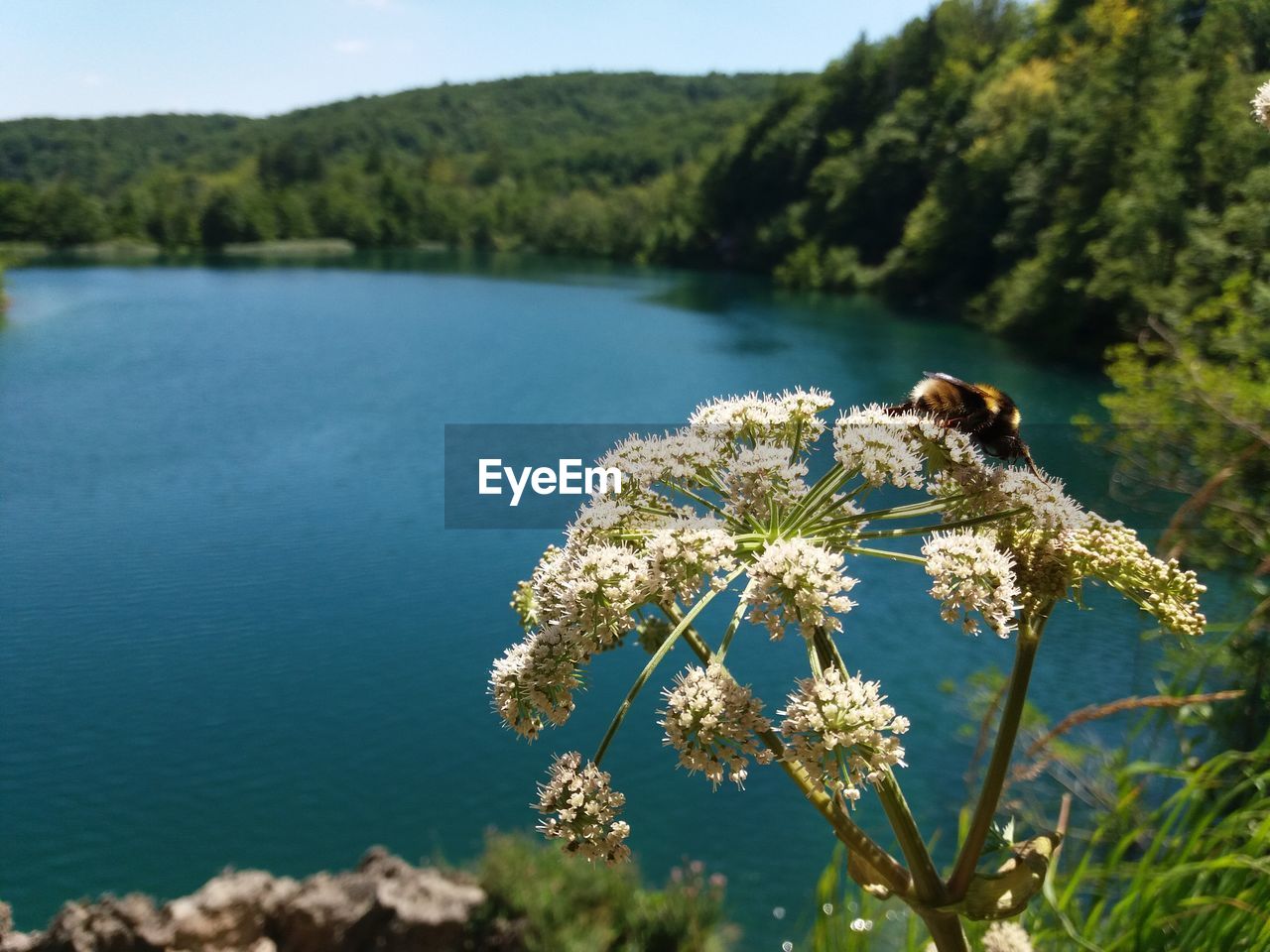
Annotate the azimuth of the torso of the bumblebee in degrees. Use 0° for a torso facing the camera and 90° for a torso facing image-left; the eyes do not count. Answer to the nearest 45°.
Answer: approximately 270°

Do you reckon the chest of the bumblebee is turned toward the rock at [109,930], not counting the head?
no
